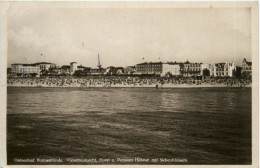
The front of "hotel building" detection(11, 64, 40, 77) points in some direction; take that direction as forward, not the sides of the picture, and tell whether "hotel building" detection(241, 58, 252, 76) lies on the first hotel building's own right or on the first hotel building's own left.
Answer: on the first hotel building's own left

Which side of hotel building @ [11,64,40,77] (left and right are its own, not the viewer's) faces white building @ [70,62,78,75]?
left

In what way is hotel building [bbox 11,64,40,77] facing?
toward the camera
